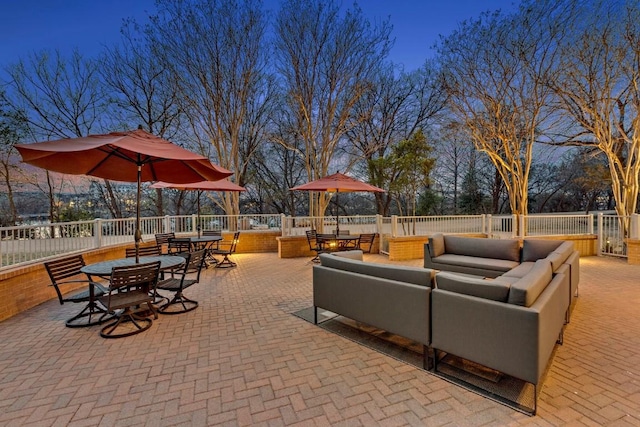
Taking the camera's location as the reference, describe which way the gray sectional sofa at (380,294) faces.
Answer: facing away from the viewer and to the right of the viewer

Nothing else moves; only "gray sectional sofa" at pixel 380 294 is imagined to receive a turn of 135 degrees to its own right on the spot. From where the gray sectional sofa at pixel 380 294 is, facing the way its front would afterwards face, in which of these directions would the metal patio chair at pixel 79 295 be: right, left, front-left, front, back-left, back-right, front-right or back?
right

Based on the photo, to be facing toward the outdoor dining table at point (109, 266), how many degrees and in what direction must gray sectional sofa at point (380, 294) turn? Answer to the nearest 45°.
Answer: approximately 135° to its left

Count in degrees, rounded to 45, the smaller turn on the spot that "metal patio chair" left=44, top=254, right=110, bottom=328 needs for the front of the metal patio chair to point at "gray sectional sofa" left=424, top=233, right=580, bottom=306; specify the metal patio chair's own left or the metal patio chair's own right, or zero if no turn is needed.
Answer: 0° — it already faces it

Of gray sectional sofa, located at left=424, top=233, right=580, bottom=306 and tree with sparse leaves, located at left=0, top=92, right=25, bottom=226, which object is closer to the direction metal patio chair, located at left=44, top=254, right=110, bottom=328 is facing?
the gray sectional sofa

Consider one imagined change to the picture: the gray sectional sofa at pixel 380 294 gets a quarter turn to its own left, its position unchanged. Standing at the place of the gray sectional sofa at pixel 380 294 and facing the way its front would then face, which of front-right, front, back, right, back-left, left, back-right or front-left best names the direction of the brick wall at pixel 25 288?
front-left

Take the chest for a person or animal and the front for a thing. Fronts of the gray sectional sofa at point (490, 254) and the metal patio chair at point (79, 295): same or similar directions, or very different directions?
very different directions

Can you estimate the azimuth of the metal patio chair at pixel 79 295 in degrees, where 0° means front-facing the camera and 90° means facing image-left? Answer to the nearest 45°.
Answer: approximately 315°
